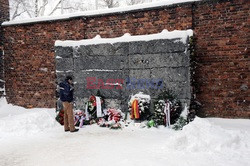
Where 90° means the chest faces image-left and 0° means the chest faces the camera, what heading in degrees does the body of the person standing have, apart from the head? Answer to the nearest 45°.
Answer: approximately 270°
